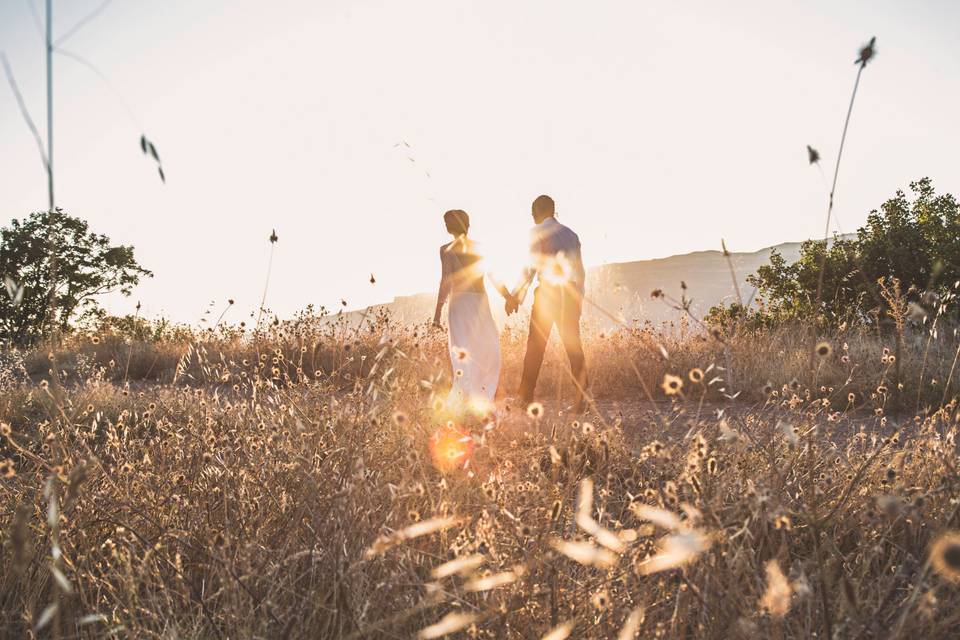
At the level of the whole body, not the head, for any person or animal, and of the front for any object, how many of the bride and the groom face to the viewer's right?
0

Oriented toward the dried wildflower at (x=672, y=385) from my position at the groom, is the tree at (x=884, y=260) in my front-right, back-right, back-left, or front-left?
back-left

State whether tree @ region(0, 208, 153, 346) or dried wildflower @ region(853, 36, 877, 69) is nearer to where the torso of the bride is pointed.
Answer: the tree

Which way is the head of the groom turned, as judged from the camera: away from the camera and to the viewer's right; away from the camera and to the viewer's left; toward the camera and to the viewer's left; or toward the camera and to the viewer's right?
away from the camera and to the viewer's left

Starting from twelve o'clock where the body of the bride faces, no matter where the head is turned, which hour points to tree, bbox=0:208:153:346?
The tree is roughly at 12 o'clock from the bride.

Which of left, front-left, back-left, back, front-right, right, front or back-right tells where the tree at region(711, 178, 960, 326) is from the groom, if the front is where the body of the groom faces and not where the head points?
right

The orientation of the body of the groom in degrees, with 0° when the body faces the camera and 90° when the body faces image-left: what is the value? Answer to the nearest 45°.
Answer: approximately 135°

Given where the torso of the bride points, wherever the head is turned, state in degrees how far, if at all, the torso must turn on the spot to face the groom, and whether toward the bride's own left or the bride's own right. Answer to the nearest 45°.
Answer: approximately 135° to the bride's own right

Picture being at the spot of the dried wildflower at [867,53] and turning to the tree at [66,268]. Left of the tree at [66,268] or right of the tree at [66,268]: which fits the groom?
right

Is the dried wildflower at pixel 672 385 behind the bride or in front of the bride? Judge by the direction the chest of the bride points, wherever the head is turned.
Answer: behind

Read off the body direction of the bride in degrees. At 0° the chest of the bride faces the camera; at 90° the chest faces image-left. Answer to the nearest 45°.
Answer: approximately 135°

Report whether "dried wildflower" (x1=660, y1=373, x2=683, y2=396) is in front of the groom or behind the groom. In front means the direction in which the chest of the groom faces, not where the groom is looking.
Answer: behind
